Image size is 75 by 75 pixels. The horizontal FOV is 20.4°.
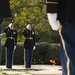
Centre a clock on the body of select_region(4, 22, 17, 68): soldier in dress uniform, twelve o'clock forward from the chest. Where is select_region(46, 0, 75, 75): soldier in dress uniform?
select_region(46, 0, 75, 75): soldier in dress uniform is roughly at 12 o'clock from select_region(4, 22, 17, 68): soldier in dress uniform.

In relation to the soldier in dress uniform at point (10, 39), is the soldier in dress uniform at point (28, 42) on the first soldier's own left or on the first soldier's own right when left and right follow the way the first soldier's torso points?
on the first soldier's own left

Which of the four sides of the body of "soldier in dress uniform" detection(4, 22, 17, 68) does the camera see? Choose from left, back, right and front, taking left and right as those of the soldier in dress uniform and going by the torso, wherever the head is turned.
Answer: front
